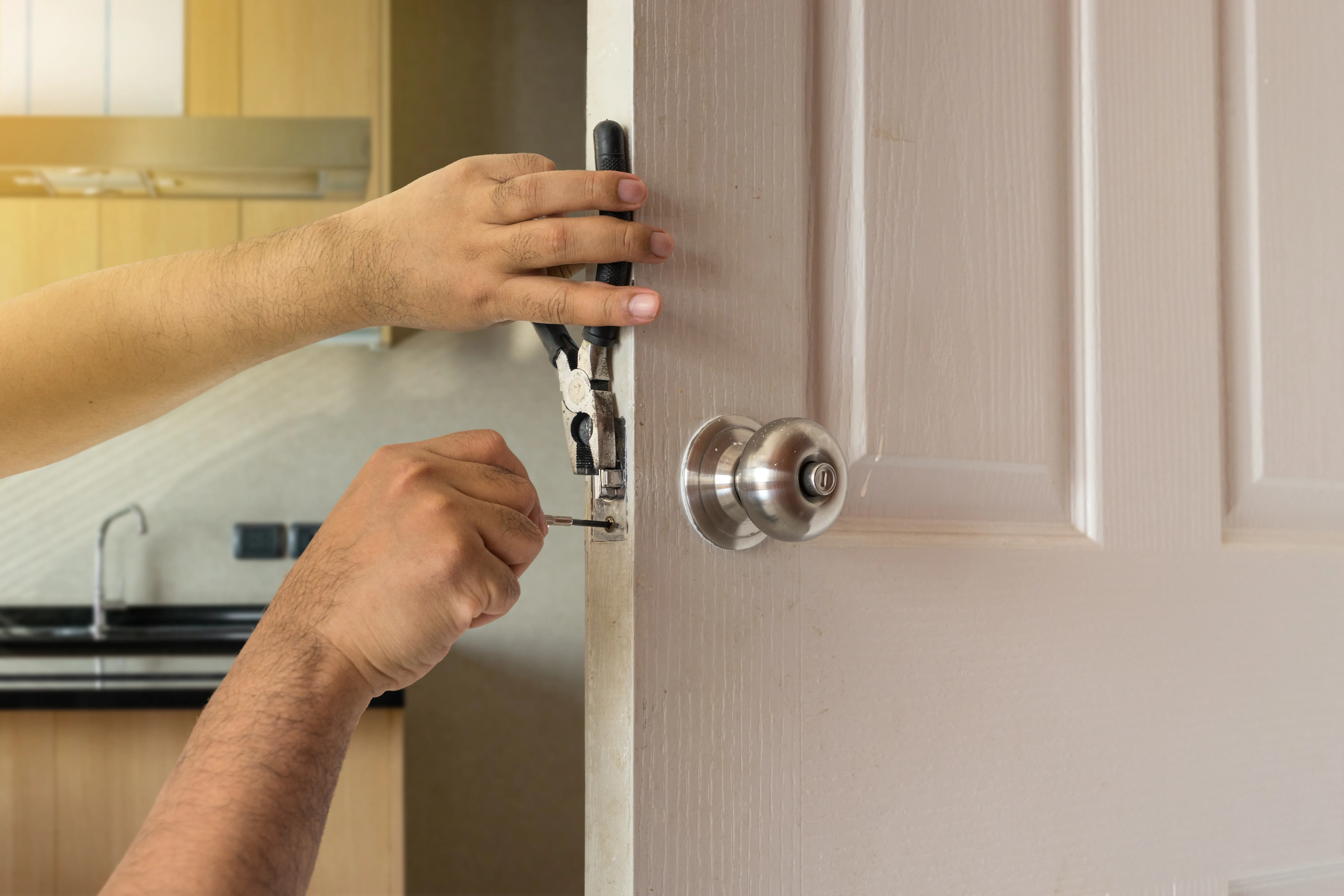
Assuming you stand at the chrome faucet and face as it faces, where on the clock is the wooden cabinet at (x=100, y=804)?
The wooden cabinet is roughly at 3 o'clock from the chrome faucet.

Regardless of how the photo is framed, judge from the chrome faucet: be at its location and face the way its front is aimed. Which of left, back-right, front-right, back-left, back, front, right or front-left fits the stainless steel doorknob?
right

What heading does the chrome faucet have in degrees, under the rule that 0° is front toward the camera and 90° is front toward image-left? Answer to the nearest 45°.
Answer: approximately 270°

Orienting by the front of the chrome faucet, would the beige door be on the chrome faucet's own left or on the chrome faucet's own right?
on the chrome faucet's own right
